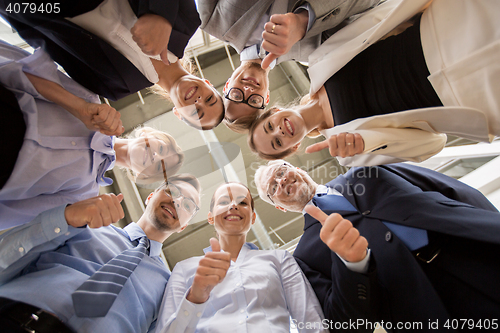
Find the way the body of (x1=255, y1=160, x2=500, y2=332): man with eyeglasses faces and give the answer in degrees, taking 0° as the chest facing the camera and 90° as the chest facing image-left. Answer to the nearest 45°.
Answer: approximately 0°

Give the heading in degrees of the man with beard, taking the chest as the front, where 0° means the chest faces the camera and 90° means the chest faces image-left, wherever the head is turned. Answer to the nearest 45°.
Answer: approximately 0°

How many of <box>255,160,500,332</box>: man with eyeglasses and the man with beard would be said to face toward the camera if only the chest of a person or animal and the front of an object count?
2

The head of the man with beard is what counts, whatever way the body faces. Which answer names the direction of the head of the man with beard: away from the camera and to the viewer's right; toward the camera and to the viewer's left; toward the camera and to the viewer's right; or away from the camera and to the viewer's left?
toward the camera and to the viewer's right

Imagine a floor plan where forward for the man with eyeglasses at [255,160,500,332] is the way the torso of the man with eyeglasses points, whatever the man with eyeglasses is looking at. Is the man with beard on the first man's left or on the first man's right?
on the first man's right

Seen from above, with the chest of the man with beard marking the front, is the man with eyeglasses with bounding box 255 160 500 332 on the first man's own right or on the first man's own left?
on the first man's own left
